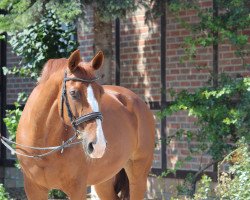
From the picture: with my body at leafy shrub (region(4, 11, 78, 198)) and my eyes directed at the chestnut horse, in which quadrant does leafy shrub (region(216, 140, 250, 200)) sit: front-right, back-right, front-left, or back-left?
front-left

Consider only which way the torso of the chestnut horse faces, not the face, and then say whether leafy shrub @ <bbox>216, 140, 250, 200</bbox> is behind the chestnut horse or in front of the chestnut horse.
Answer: behind

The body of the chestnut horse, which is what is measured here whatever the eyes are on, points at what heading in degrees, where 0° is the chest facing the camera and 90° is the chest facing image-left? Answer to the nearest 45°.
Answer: approximately 45°

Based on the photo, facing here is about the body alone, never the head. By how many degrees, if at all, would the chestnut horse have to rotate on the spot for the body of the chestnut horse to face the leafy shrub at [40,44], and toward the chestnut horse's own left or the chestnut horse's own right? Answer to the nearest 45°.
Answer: approximately 135° to the chestnut horse's own right
